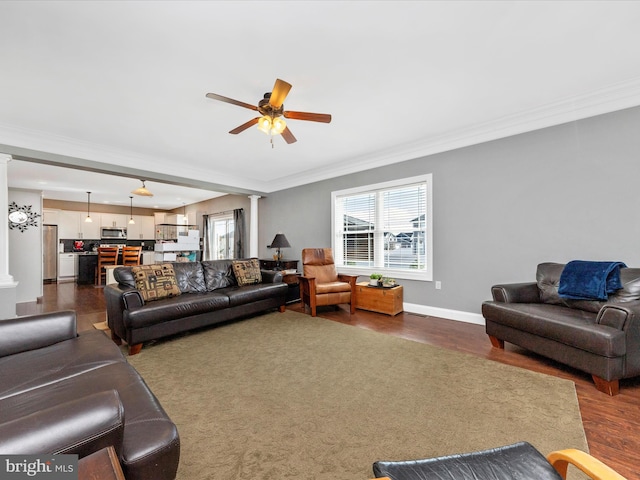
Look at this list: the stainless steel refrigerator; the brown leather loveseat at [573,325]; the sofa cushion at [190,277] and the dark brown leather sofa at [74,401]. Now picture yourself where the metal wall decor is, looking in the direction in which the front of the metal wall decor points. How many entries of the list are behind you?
1

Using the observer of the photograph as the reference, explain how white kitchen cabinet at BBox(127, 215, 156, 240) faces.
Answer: facing the viewer

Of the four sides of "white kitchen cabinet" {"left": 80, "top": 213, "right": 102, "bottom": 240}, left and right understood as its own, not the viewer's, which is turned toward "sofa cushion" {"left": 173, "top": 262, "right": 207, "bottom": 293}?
front

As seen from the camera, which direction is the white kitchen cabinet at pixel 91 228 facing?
toward the camera

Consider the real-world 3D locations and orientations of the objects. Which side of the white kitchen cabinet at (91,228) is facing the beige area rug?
front

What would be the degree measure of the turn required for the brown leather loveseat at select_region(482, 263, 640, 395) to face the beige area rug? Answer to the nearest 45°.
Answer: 0° — it already faces it

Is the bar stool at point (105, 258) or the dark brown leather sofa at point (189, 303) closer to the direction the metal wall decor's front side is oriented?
the dark brown leather sofa

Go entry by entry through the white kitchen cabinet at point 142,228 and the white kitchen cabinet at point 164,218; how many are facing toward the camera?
2

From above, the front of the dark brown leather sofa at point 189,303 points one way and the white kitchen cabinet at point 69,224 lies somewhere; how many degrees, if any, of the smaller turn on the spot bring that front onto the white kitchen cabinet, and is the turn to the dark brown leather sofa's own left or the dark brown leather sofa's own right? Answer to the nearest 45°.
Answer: approximately 180°

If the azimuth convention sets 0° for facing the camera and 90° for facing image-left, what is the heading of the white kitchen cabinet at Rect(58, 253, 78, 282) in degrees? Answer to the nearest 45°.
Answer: approximately 0°

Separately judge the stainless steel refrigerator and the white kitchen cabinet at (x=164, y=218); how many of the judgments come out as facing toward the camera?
2

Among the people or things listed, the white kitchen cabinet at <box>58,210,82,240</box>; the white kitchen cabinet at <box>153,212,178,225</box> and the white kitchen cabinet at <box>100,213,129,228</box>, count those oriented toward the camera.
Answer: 3

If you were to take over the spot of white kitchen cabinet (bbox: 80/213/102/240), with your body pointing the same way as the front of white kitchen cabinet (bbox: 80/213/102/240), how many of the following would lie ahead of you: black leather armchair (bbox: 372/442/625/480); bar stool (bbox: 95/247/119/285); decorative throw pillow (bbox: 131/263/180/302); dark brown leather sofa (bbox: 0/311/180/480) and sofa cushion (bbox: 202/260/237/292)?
5
